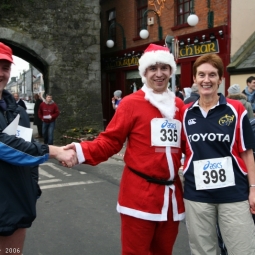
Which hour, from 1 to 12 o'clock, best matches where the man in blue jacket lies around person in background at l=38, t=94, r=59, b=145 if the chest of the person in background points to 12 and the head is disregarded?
The man in blue jacket is roughly at 12 o'clock from the person in background.

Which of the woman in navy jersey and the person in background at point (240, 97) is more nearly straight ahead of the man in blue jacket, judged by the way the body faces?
the woman in navy jersey

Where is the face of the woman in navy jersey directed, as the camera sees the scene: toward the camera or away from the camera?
toward the camera

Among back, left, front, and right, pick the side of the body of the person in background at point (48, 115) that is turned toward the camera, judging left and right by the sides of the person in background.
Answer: front

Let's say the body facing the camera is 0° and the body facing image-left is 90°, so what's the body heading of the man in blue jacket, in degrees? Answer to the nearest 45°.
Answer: approximately 315°

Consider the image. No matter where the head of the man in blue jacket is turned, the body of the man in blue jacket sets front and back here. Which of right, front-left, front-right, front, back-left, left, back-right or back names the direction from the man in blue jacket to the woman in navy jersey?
front-left

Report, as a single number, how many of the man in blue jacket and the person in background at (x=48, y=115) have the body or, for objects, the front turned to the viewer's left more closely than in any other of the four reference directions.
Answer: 0

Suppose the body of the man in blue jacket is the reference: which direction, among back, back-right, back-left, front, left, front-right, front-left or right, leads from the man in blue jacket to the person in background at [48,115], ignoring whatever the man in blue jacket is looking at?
back-left

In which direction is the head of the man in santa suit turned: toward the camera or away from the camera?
toward the camera

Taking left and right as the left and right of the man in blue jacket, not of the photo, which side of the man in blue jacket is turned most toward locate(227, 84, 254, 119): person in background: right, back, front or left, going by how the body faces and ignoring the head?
left

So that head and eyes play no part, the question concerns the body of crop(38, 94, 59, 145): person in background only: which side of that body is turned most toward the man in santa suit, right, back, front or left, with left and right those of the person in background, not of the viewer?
front

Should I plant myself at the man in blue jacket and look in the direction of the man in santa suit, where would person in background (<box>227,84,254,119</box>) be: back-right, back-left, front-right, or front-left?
front-left

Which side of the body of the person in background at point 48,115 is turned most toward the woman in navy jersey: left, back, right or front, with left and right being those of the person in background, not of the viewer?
front
